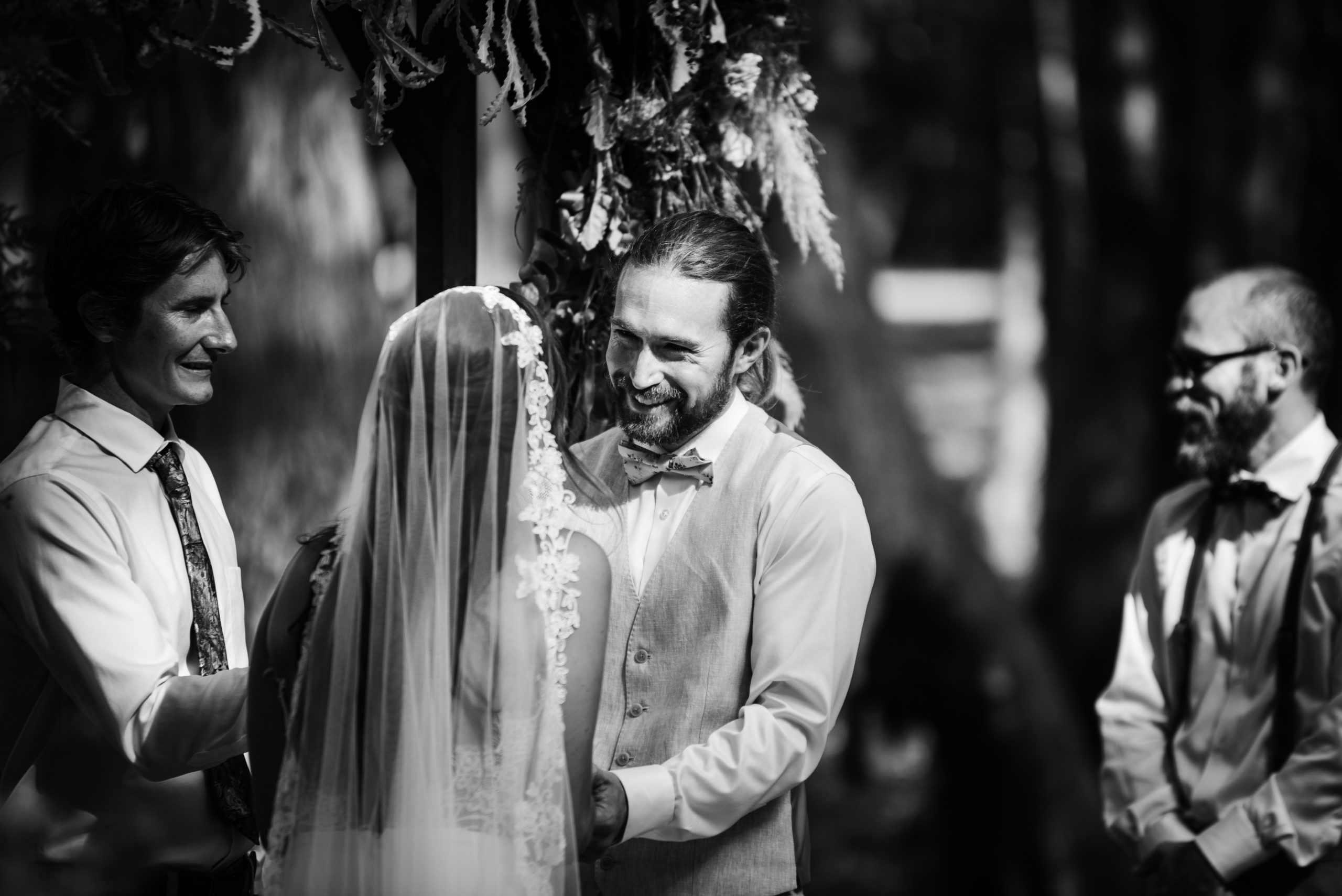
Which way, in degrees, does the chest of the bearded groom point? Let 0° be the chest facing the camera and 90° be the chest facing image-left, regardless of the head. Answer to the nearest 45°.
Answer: approximately 45°

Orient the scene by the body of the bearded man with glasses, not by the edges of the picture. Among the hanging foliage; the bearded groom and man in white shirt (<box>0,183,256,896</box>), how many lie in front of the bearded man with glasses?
3

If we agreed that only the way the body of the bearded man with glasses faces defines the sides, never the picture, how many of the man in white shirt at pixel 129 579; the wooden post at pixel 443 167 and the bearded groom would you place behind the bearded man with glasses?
0

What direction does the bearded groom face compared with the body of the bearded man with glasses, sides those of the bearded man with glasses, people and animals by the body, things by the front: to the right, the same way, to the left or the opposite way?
the same way

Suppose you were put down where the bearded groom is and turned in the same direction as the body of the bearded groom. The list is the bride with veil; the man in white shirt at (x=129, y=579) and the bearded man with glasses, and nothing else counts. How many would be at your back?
1

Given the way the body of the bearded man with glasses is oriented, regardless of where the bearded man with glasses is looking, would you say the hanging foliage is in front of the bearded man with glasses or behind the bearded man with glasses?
in front

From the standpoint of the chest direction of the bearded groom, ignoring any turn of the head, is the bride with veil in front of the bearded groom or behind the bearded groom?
in front

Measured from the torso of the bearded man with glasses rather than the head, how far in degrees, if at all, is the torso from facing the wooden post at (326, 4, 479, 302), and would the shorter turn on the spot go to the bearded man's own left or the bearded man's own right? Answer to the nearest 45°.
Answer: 0° — they already face it

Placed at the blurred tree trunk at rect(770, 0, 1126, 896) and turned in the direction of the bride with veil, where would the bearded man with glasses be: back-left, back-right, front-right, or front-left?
front-left

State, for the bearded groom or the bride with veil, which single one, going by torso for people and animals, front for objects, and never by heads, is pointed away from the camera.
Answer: the bride with veil

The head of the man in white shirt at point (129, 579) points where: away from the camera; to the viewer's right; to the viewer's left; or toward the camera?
to the viewer's right

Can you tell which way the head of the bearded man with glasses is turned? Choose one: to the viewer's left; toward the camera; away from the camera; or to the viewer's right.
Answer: to the viewer's left

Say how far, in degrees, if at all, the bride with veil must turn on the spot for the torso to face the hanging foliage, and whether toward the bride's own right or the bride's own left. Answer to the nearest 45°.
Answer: approximately 45° to the bride's own right

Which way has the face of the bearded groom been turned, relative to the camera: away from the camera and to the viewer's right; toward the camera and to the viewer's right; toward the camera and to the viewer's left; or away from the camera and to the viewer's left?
toward the camera and to the viewer's left

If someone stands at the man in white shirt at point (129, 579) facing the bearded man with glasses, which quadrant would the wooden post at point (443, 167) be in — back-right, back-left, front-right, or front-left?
front-left

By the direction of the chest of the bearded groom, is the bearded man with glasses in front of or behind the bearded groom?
behind

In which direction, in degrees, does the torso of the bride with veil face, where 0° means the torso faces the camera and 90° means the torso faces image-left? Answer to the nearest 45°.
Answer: approximately 180°
